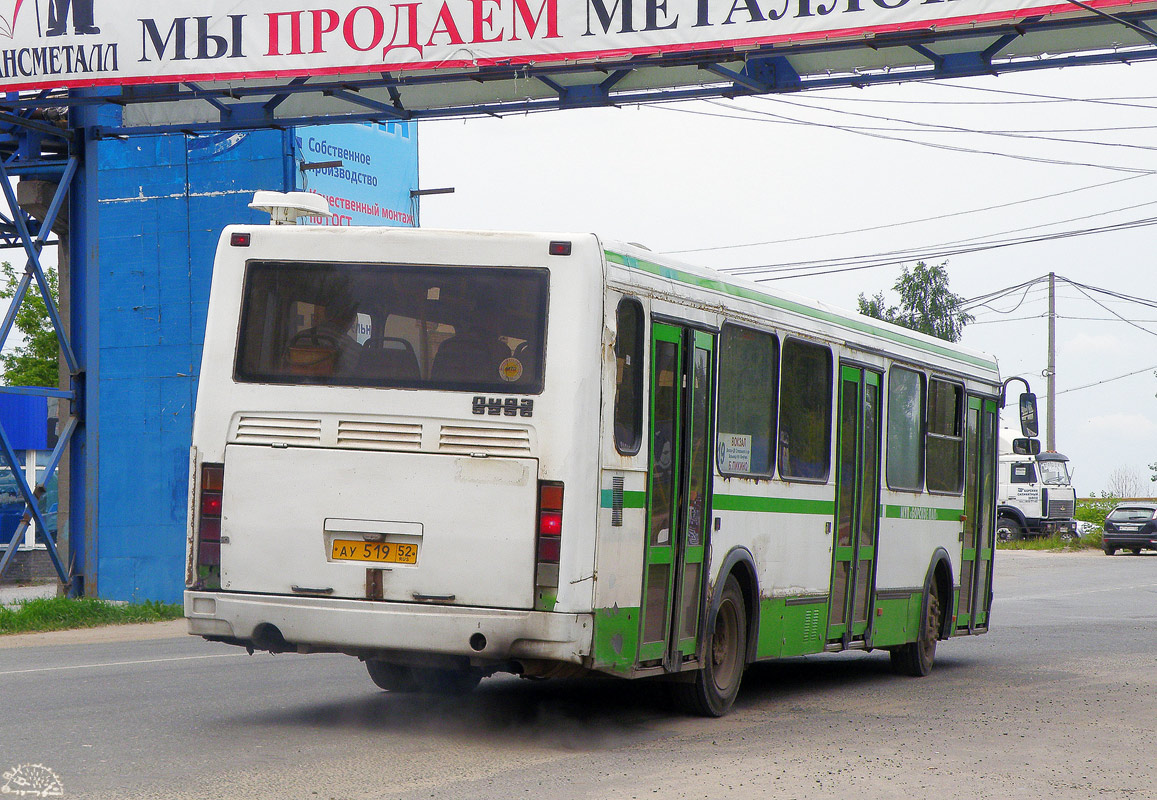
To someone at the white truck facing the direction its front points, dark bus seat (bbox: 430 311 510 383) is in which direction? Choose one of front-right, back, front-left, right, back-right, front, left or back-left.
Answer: front-right

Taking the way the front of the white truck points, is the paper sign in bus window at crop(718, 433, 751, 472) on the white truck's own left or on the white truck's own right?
on the white truck's own right

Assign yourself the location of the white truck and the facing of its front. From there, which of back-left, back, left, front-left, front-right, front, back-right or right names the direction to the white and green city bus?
front-right

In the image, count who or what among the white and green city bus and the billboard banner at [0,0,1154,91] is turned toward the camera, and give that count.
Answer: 1

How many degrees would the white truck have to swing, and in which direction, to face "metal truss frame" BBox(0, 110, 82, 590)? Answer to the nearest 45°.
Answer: approximately 45° to its right

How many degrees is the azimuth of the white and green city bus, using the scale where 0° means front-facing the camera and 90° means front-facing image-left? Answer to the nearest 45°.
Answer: approximately 225°

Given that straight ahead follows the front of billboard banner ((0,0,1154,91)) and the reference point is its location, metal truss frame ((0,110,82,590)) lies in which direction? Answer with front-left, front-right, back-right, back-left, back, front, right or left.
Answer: back-right

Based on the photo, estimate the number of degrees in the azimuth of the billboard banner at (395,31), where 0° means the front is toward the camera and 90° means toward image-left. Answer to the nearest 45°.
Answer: approximately 0°

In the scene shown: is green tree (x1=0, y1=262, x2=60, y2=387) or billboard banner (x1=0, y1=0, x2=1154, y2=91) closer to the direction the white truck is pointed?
the billboard banner

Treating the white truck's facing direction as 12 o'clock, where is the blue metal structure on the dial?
The blue metal structure is roughly at 2 o'clock from the white truck.

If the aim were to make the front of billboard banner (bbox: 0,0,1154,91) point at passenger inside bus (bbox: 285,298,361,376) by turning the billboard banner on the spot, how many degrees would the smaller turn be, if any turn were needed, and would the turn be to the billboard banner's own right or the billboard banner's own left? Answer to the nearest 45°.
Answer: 0° — it already faces them
